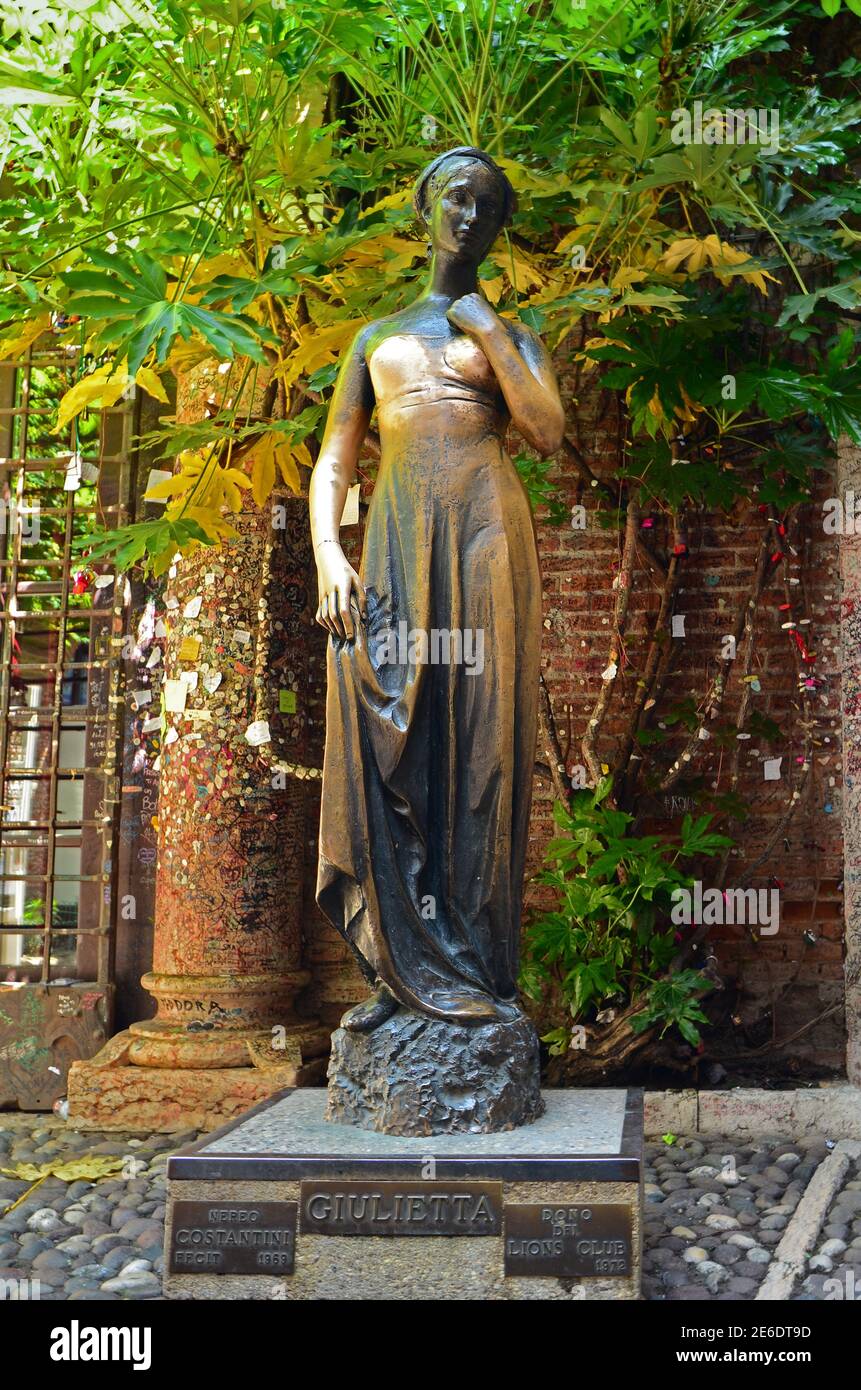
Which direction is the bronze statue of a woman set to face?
toward the camera

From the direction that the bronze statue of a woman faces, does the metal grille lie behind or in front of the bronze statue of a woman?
behind

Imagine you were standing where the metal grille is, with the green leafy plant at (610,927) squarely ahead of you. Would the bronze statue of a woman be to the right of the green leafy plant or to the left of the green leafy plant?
right

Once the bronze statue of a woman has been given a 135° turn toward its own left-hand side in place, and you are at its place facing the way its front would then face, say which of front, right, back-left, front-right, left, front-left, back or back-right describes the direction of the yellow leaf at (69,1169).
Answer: left

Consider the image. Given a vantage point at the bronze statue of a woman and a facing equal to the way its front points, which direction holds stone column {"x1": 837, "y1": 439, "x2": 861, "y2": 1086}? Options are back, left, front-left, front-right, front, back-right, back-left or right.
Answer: back-left

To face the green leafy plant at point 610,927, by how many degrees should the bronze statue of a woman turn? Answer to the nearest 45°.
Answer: approximately 180°
